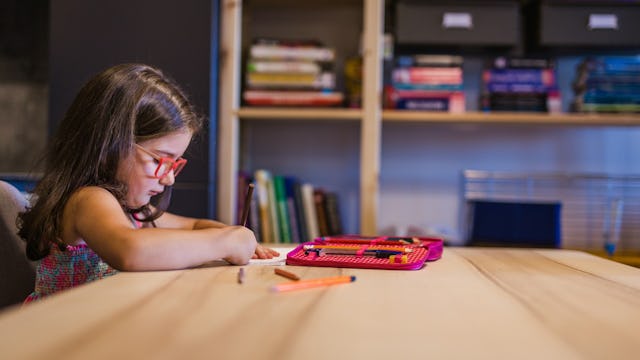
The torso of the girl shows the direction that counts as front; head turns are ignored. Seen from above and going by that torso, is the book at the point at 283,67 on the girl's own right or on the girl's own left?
on the girl's own left

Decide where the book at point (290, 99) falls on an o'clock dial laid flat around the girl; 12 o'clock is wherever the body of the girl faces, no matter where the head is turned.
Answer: The book is roughly at 10 o'clock from the girl.

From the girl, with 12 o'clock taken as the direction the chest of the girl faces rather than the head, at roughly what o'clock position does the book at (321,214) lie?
The book is roughly at 10 o'clock from the girl.

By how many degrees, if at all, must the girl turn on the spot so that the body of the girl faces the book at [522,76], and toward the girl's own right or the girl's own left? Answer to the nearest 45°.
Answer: approximately 45° to the girl's own left

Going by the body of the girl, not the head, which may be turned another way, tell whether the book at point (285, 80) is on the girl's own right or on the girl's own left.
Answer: on the girl's own left

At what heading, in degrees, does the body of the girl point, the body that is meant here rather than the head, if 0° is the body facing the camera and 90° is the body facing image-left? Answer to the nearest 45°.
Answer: approximately 270°

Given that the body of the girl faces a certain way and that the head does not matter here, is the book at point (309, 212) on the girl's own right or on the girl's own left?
on the girl's own left
